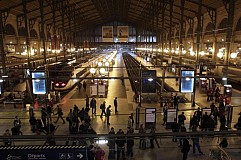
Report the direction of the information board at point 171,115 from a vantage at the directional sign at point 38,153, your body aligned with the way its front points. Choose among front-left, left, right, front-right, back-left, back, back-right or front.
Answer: back-left

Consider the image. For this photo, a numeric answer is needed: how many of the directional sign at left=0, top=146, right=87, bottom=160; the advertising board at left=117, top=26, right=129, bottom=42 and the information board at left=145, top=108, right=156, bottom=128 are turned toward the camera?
3

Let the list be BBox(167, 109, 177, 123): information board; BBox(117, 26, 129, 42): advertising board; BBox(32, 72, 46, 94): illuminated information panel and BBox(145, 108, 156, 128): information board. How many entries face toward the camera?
4

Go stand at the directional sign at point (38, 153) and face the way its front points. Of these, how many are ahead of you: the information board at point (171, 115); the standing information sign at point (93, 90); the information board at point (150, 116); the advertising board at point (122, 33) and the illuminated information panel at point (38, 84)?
0

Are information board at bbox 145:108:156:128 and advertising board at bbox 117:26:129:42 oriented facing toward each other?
no

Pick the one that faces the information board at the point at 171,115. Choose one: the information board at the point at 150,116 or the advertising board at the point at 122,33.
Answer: the advertising board at the point at 122,33

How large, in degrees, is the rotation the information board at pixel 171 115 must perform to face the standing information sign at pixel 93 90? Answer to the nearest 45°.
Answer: approximately 135° to its right

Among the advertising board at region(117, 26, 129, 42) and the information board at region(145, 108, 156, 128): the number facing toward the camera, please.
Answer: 2

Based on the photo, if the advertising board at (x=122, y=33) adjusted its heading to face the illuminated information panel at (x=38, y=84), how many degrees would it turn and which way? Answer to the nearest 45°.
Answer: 0° — it already faces it

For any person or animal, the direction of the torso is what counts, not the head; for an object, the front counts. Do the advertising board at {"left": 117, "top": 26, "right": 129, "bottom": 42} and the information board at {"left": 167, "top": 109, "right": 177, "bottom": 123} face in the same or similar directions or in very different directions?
same or similar directions

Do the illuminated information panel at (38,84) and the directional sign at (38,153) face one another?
no

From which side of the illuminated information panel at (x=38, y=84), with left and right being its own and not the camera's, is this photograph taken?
front

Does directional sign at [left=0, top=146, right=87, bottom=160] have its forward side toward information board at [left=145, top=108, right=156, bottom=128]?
no

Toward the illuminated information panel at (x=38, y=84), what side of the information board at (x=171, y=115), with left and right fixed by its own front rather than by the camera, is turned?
right

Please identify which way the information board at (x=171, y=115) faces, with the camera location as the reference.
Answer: facing the viewer

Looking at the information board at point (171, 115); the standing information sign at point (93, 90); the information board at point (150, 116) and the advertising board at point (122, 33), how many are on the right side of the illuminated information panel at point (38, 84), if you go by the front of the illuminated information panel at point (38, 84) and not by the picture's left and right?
0

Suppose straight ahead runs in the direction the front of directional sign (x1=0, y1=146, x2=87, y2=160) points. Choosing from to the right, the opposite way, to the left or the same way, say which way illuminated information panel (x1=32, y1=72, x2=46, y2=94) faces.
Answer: the same way

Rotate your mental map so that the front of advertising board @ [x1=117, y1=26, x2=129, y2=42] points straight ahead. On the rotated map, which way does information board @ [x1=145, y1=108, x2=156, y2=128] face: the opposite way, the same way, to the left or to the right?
the same way

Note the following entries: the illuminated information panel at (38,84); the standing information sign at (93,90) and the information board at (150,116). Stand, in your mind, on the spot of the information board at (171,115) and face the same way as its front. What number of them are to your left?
0

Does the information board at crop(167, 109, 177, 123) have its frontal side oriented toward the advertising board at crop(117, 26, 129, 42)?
no

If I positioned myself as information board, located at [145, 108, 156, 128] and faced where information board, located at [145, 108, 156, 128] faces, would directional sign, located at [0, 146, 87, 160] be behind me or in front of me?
in front
